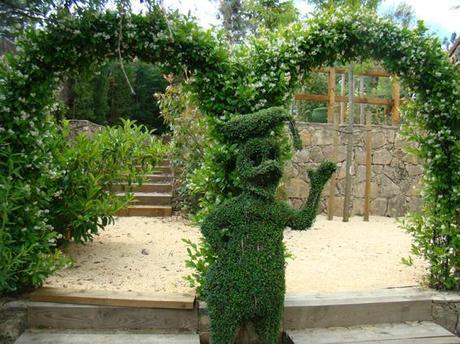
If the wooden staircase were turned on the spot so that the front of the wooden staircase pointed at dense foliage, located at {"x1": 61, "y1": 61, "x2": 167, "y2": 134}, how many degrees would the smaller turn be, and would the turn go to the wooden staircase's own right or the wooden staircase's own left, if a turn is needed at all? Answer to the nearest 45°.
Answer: approximately 180°

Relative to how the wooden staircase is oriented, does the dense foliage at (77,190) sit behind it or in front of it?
in front

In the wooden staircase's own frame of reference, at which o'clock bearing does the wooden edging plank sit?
The wooden edging plank is roughly at 12 o'clock from the wooden staircase.

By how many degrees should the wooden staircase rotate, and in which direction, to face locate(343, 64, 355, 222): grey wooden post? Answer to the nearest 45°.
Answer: approximately 90° to its left

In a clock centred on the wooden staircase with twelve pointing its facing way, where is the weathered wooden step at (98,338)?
The weathered wooden step is roughly at 12 o'clock from the wooden staircase.

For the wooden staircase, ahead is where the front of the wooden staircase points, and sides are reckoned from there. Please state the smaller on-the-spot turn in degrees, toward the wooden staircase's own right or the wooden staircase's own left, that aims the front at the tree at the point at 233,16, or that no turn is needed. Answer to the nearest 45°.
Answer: approximately 180°

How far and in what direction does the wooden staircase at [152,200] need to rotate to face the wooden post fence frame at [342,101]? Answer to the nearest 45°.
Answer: approximately 90° to its left

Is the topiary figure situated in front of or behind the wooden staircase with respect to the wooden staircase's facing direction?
in front

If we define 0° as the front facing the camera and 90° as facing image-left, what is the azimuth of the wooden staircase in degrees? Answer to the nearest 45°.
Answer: approximately 0°

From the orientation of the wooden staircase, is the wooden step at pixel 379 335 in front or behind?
in front

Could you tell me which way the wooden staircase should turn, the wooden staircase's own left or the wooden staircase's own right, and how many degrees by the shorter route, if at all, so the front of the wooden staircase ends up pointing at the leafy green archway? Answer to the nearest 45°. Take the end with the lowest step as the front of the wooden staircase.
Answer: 0° — it already faces it

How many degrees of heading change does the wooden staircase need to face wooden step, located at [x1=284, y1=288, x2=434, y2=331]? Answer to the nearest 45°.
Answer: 0° — it already faces it
